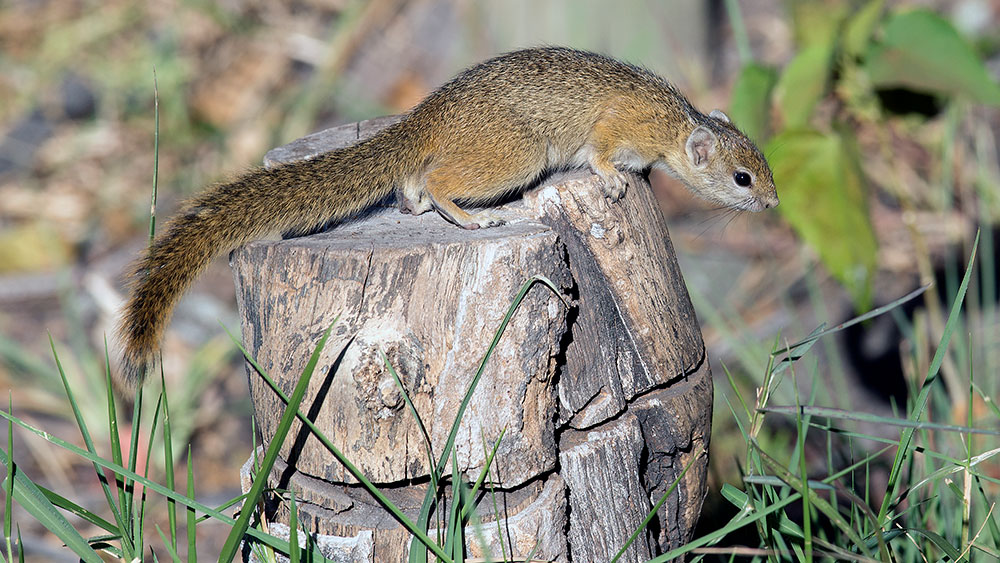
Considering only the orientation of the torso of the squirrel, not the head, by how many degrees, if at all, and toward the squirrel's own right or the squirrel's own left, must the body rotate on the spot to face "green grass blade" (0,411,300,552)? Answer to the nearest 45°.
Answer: approximately 135° to the squirrel's own right

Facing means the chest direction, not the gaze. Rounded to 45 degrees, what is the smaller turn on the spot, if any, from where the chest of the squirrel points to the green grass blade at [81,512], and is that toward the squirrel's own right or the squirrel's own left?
approximately 135° to the squirrel's own right

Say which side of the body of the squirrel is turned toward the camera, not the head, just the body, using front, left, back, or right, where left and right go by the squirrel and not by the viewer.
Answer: right
